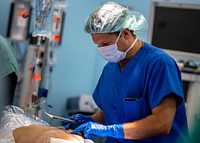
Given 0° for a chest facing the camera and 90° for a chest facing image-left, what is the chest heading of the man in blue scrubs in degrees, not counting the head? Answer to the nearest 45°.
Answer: approximately 45°

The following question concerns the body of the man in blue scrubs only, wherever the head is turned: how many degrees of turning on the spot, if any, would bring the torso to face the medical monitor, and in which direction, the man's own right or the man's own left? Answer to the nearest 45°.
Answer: approximately 135° to the man's own right

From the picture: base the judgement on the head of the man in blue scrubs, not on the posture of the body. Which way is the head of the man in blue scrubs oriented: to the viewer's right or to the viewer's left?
to the viewer's left
